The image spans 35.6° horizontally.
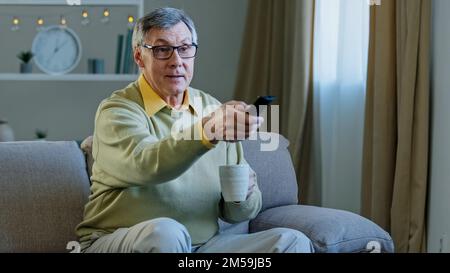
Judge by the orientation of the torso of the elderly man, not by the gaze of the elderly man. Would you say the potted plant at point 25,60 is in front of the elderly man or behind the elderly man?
behind

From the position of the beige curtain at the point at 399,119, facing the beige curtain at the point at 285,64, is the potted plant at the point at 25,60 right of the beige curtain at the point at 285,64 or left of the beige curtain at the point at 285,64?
left

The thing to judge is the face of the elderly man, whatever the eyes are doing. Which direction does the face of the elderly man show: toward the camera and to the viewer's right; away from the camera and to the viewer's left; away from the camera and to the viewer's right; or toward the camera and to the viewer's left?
toward the camera and to the viewer's right

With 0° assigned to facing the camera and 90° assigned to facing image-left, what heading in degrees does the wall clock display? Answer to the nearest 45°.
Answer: approximately 0°

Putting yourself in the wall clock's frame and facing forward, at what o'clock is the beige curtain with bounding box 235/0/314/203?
The beige curtain is roughly at 10 o'clock from the wall clock.

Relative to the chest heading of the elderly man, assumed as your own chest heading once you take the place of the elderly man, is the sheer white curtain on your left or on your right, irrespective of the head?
on your left

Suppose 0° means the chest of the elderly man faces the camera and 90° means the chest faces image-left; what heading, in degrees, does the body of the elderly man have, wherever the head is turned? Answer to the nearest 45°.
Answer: approximately 315°

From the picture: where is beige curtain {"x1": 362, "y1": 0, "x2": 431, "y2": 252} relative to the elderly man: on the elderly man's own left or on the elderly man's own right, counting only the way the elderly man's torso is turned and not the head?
on the elderly man's own left

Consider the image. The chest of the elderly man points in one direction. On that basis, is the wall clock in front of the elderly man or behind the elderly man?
behind

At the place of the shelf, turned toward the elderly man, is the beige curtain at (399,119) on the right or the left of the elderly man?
left
